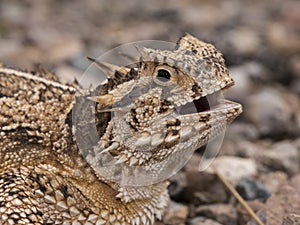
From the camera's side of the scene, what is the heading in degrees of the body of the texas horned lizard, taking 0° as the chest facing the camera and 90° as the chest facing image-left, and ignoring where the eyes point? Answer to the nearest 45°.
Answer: approximately 270°

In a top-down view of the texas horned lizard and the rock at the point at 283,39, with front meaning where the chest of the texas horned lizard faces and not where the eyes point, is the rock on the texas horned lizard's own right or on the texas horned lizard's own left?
on the texas horned lizard's own left

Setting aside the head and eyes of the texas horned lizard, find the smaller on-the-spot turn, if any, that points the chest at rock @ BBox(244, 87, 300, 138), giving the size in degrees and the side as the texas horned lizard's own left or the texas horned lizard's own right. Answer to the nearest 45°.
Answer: approximately 45° to the texas horned lizard's own left

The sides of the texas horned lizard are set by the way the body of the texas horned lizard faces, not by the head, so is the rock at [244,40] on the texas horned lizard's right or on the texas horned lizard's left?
on the texas horned lizard's left

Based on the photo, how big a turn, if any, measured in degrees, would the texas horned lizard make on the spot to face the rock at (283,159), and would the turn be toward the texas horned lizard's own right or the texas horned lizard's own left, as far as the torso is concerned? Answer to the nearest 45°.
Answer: approximately 45° to the texas horned lizard's own left

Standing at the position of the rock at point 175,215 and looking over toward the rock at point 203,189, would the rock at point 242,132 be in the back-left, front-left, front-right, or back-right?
front-left
